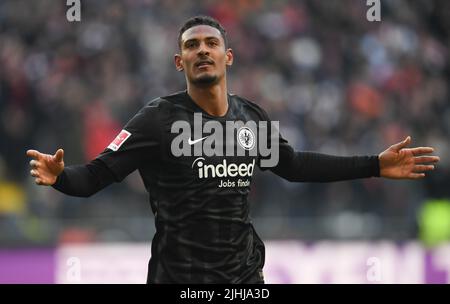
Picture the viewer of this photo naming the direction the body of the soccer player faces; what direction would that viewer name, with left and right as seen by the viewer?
facing the viewer and to the right of the viewer
